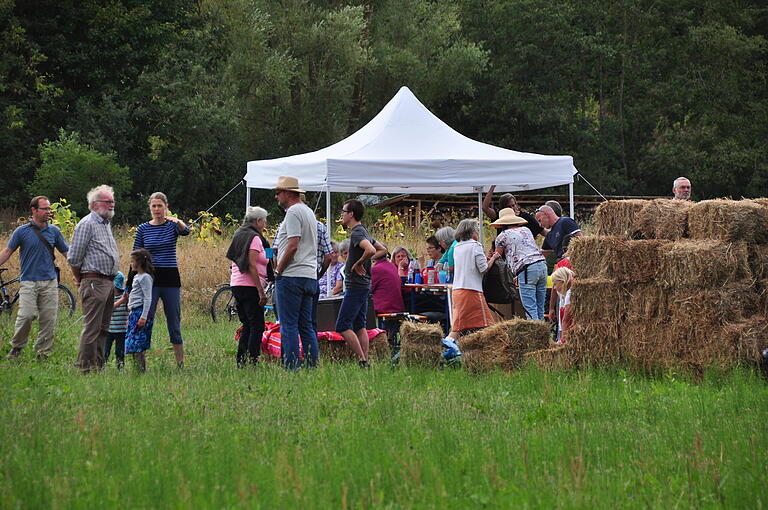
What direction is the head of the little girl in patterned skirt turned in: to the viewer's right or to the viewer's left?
to the viewer's left

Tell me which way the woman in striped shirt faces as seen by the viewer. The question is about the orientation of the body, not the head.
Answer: toward the camera

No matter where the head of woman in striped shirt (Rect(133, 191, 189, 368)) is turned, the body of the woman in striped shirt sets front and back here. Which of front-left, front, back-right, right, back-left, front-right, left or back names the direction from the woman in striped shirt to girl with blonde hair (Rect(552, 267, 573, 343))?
left

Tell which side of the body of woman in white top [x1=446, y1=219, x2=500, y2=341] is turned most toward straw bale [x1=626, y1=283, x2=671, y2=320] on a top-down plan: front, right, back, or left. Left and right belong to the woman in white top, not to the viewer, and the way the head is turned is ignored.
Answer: right

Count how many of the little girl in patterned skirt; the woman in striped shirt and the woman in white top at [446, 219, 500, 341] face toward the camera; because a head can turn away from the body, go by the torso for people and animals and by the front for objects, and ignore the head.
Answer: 1

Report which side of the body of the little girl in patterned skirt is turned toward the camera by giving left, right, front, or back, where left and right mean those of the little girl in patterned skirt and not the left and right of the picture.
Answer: left

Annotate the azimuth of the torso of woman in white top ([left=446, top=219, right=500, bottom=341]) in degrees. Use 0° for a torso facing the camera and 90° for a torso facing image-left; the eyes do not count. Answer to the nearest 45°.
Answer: approximately 225°

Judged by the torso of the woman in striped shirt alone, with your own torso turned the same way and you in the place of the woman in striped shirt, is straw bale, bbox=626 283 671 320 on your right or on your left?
on your left

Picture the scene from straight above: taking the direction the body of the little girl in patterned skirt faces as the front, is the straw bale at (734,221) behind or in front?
behind

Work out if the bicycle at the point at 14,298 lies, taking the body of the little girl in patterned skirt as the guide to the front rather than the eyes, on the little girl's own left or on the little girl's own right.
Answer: on the little girl's own right

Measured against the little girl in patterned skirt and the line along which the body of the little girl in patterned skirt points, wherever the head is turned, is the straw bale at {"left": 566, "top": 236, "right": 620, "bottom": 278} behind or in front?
behind

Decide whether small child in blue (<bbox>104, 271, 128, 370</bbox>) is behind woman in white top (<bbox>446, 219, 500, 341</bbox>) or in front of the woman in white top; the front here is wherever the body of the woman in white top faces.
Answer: behind
